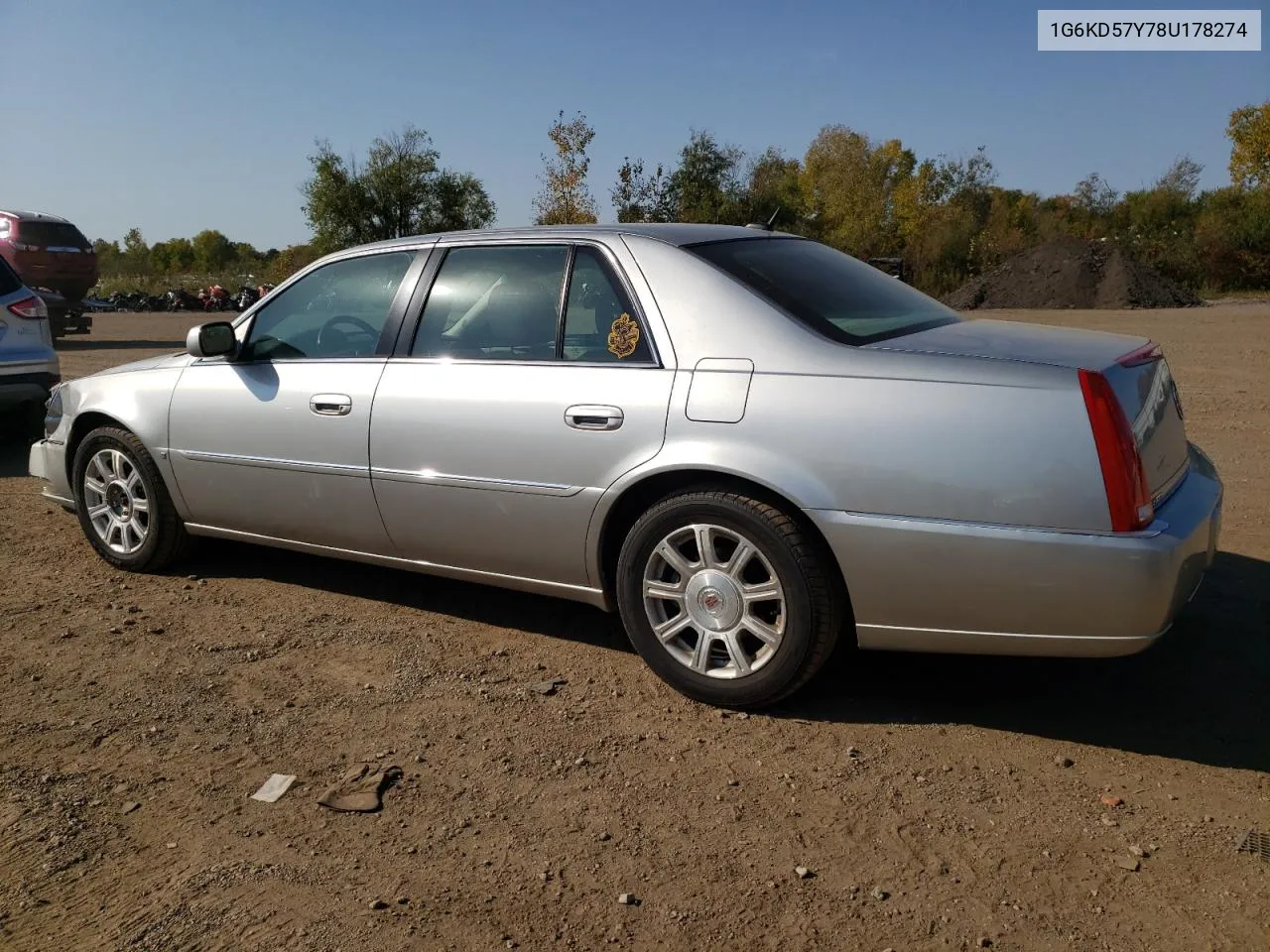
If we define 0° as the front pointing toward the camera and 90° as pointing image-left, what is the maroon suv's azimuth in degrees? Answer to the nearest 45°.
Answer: approximately 135°

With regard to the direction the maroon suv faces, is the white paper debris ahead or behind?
behind

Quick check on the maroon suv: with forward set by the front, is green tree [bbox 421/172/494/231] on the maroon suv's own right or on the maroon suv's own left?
on the maroon suv's own right

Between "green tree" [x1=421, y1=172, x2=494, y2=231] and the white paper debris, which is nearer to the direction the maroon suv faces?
the green tree

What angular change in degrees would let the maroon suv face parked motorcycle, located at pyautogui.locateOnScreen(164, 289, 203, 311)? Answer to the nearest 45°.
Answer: approximately 45° to its right

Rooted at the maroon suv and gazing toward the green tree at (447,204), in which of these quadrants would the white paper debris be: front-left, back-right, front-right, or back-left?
back-right

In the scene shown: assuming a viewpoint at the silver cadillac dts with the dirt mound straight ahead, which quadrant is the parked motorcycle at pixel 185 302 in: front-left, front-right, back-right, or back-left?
front-left

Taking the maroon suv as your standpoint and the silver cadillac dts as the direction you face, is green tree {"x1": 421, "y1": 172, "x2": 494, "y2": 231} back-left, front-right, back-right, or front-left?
back-left

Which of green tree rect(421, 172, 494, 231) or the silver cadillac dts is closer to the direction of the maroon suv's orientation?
the green tree
